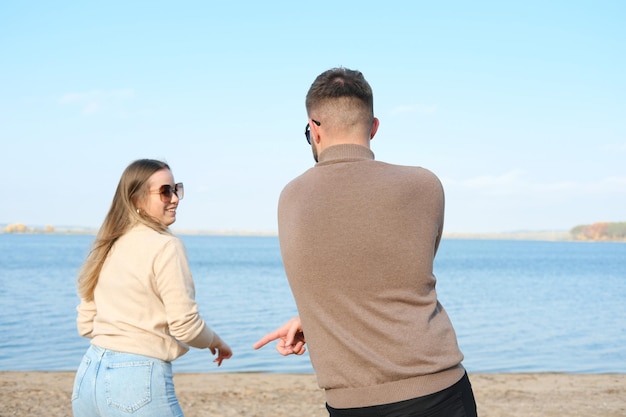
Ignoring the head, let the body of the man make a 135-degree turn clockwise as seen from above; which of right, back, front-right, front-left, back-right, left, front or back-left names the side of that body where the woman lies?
back

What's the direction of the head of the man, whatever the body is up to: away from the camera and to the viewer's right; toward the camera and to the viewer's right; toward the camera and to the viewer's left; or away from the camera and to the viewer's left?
away from the camera and to the viewer's left

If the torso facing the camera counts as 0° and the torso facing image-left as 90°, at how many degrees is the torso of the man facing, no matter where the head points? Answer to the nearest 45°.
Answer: approximately 180°
